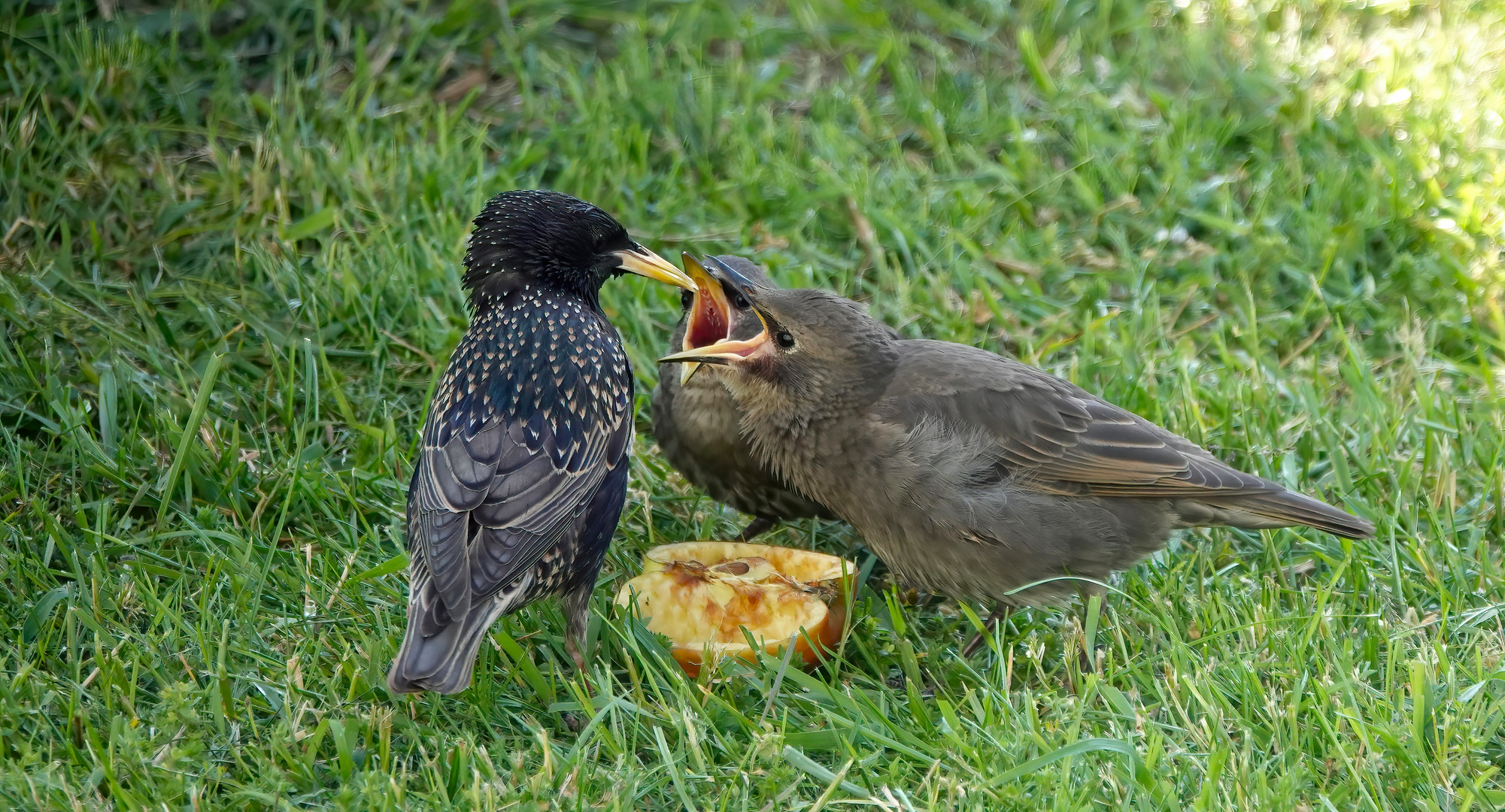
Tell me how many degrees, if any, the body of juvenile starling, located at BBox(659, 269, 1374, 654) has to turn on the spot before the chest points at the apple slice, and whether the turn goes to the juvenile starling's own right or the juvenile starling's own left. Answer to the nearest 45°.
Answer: approximately 45° to the juvenile starling's own left

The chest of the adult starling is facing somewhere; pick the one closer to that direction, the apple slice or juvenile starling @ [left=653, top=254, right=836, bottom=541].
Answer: the juvenile starling

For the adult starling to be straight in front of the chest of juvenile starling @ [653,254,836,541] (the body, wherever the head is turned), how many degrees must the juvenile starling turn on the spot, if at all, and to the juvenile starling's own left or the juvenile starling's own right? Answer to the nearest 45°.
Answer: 0° — it already faces it

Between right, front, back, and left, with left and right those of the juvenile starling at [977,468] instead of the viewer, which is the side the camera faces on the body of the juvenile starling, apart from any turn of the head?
left

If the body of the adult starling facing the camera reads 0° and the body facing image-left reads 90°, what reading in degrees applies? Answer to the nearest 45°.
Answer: approximately 225°

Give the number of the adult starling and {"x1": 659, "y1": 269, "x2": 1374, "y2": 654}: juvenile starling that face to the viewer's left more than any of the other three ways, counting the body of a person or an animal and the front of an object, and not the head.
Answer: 1

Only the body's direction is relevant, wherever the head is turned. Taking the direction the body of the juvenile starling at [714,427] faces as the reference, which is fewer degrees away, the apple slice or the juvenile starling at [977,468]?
the apple slice

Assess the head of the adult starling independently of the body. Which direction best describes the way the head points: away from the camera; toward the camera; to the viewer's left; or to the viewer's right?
to the viewer's right

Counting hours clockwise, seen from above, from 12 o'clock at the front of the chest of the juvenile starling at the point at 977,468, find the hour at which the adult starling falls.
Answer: The adult starling is roughly at 11 o'clock from the juvenile starling.
